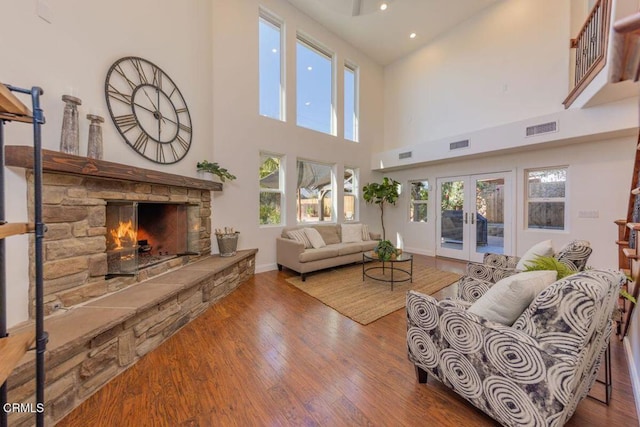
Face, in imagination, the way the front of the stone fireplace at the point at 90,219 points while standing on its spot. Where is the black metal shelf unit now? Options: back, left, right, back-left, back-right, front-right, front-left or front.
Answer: front-right

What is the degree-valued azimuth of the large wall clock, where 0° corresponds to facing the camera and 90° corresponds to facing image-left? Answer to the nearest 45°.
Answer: approximately 315°

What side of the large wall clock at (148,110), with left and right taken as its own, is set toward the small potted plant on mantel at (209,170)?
left

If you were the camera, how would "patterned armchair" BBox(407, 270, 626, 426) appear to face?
facing away from the viewer and to the left of the viewer

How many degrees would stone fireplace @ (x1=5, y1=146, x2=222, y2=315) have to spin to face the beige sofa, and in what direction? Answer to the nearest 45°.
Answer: approximately 45° to its left
